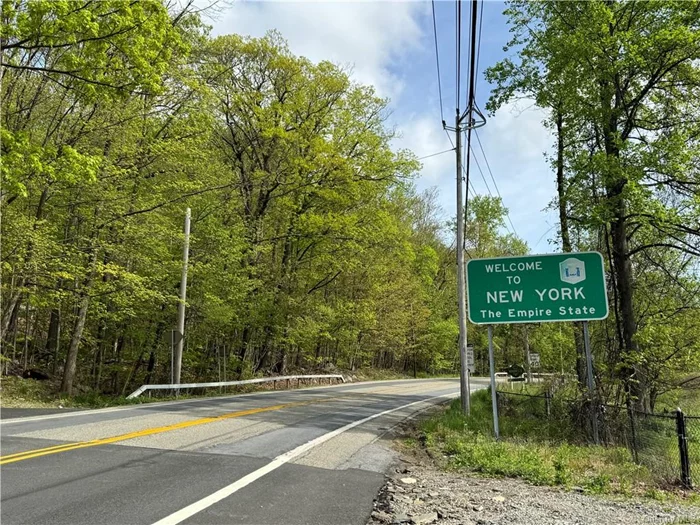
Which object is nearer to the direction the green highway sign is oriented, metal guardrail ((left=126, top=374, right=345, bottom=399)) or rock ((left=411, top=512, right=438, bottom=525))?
the rock

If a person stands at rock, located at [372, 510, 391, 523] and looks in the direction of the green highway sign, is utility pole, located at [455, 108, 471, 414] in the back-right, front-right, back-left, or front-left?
front-left

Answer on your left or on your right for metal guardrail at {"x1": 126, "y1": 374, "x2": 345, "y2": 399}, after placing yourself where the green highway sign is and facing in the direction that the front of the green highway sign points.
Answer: on your right

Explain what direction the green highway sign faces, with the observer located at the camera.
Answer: facing the viewer

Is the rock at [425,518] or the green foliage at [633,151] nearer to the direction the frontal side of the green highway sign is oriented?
the rock

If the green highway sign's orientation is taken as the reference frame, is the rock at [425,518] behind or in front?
in front

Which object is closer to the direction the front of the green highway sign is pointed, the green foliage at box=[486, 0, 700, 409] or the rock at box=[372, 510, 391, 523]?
the rock

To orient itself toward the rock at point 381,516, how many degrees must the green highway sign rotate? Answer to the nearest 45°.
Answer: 0° — it already faces it

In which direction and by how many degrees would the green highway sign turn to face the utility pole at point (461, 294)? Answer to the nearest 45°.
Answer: approximately 135° to its right
